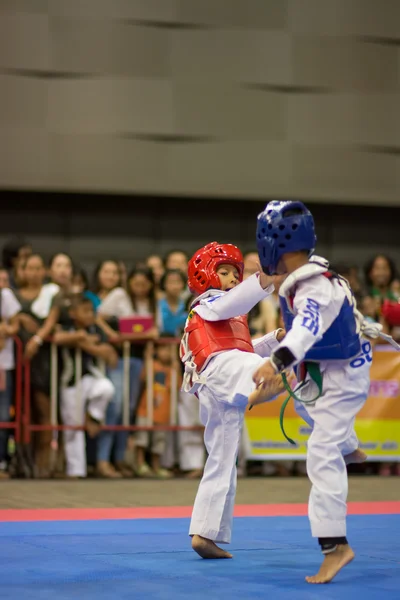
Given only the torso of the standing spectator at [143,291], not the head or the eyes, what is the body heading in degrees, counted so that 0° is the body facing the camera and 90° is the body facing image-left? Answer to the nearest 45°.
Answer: approximately 0°

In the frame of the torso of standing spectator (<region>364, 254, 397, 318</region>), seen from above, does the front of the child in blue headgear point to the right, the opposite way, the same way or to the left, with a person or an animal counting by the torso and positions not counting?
to the right

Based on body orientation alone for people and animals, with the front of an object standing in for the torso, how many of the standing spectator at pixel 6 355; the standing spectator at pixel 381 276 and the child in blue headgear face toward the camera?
2

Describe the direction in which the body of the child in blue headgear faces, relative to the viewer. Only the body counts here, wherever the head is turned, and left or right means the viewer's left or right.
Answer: facing to the left of the viewer

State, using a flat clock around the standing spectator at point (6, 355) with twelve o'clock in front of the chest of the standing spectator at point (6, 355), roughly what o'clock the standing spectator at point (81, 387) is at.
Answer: the standing spectator at point (81, 387) is roughly at 9 o'clock from the standing spectator at point (6, 355).

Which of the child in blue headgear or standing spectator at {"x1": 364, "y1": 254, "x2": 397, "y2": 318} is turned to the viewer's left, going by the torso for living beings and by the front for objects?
the child in blue headgear
